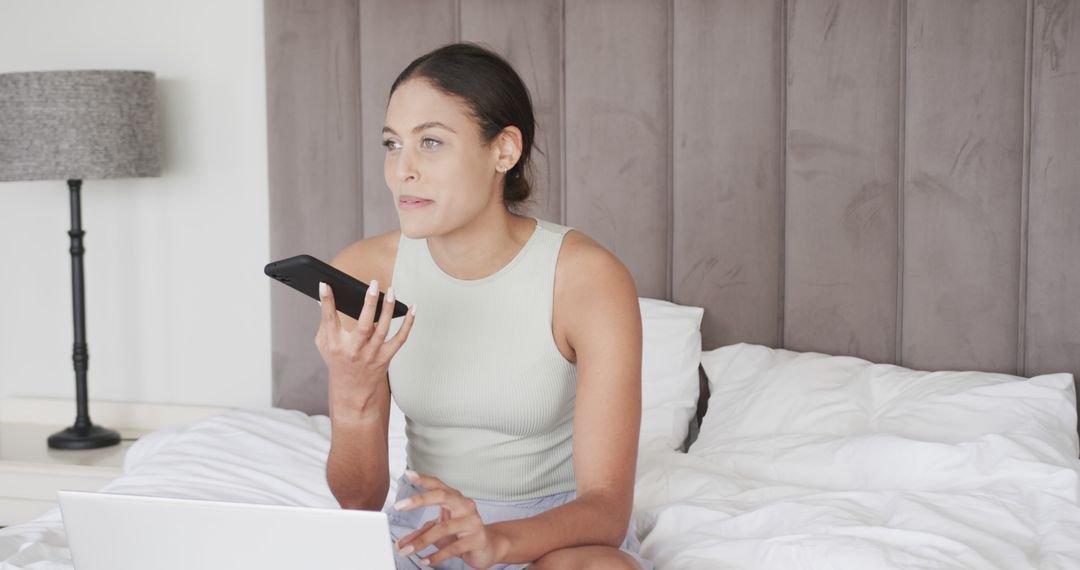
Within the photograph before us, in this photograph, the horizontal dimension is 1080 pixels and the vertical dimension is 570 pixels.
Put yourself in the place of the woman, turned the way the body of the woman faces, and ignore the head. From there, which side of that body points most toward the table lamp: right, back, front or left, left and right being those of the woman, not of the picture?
right

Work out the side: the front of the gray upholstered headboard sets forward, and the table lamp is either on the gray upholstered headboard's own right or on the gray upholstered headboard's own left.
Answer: on the gray upholstered headboard's own right

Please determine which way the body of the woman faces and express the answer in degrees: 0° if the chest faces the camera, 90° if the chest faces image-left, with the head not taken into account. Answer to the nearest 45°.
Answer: approximately 45°

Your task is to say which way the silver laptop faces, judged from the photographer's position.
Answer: facing away from the viewer and to the right of the viewer
